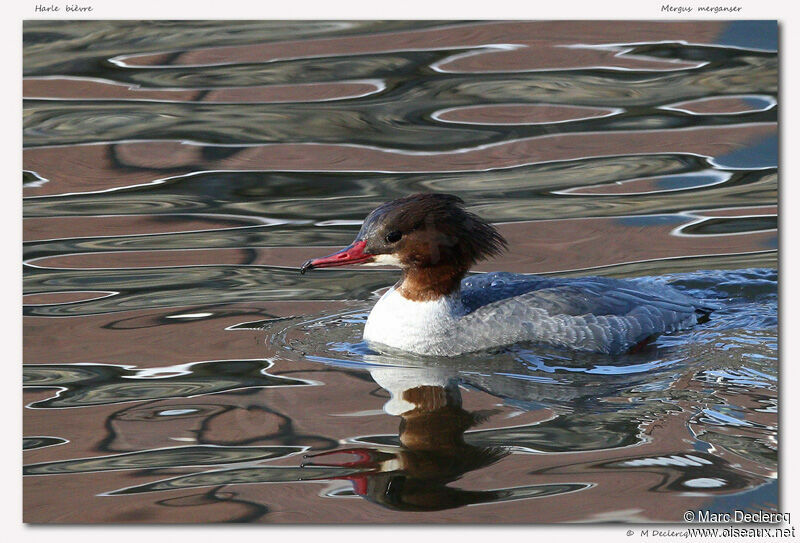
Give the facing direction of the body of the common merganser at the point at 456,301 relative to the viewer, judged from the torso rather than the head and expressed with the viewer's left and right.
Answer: facing to the left of the viewer
